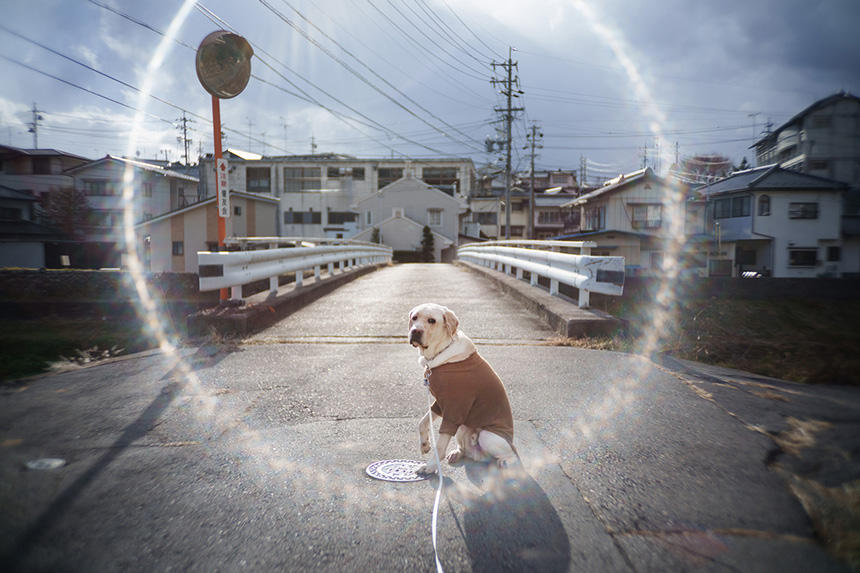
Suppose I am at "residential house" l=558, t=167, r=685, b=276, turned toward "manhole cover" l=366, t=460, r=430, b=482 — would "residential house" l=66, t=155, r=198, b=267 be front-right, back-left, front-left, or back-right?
front-right

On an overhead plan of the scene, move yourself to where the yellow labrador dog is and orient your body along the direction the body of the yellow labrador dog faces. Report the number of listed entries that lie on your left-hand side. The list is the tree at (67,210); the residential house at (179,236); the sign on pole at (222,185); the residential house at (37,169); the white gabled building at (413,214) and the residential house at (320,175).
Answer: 0

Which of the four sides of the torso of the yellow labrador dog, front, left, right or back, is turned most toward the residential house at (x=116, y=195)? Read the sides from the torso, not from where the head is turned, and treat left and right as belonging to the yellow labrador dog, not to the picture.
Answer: right

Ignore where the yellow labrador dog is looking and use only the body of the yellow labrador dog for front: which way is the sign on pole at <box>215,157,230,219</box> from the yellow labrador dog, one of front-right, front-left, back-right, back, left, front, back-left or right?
right

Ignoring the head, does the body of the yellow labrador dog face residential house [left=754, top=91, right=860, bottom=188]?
no

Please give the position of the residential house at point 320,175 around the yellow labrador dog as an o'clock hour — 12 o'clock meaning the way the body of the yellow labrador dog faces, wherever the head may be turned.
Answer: The residential house is roughly at 4 o'clock from the yellow labrador dog.

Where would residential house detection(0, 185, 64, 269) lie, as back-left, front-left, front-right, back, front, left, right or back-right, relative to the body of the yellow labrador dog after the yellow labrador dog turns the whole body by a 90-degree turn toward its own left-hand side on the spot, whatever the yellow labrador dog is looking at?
back

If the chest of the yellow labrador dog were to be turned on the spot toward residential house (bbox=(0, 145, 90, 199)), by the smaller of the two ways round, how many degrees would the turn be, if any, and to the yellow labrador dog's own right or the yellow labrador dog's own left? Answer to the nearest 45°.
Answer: approximately 90° to the yellow labrador dog's own right

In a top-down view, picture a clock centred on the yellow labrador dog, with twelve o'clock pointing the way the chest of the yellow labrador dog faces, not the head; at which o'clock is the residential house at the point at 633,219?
The residential house is roughly at 5 o'clock from the yellow labrador dog.

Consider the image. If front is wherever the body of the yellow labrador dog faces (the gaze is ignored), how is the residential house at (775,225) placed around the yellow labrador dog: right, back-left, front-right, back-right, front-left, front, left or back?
back

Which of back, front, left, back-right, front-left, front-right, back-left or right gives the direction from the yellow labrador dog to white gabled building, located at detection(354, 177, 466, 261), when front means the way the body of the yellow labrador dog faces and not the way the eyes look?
back-right

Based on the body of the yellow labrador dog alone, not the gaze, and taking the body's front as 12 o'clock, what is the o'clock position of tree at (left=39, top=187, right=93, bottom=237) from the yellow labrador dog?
The tree is roughly at 3 o'clock from the yellow labrador dog.

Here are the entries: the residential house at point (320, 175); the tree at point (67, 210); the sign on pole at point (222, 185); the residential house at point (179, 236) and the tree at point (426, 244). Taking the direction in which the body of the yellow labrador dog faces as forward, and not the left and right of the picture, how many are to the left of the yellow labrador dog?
0

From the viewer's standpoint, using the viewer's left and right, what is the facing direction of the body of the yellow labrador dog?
facing the viewer and to the left of the viewer
